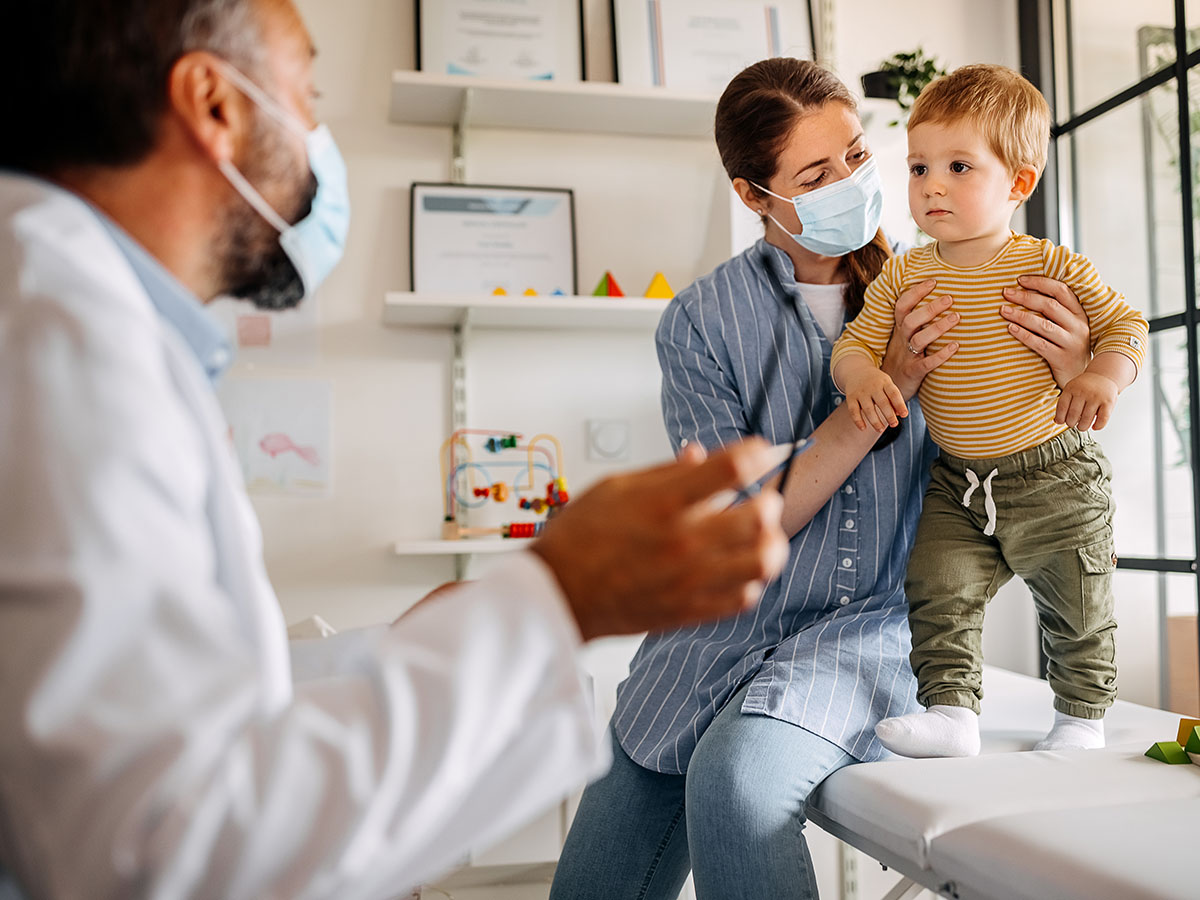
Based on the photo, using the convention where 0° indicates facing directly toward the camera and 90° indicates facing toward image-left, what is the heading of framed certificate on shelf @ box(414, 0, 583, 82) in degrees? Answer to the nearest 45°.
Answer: approximately 0°

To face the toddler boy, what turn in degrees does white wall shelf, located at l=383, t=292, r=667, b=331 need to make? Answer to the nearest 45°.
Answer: approximately 45° to its left

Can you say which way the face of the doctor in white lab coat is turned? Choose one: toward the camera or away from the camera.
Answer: away from the camera

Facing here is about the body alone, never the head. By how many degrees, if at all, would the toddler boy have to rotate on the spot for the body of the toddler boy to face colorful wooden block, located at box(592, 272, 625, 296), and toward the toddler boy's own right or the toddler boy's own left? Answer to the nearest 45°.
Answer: approximately 90° to the toddler boy's own right

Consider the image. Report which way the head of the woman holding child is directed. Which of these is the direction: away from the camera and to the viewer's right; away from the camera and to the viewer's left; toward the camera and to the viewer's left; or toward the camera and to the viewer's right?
toward the camera and to the viewer's right

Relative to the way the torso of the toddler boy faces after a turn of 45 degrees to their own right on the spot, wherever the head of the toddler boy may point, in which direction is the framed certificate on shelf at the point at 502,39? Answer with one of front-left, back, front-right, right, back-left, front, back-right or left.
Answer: front-right
